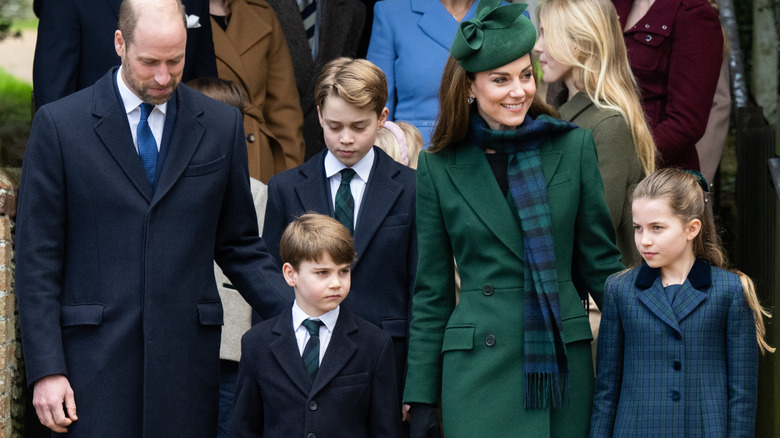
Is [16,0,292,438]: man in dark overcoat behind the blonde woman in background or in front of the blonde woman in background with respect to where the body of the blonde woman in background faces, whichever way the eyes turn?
in front

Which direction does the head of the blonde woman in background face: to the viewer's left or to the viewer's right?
to the viewer's left

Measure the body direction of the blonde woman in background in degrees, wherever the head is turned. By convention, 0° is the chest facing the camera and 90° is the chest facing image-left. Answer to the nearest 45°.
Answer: approximately 90°

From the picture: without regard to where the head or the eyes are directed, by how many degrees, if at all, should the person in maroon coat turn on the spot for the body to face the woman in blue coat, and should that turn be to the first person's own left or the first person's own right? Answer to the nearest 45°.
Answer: approximately 45° to the first person's own right

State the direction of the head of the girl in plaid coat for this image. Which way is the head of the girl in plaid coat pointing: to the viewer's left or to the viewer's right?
to the viewer's left

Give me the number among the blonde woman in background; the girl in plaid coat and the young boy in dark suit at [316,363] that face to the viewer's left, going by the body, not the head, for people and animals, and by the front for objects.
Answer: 1

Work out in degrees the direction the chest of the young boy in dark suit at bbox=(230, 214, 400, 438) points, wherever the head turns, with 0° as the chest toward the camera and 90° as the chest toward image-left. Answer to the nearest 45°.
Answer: approximately 0°

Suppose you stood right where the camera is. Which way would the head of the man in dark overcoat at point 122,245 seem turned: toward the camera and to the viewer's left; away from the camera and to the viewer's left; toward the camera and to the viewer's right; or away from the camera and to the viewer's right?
toward the camera and to the viewer's right

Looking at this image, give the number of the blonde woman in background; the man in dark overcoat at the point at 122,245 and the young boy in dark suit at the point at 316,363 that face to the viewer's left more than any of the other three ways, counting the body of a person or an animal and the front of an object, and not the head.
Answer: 1
